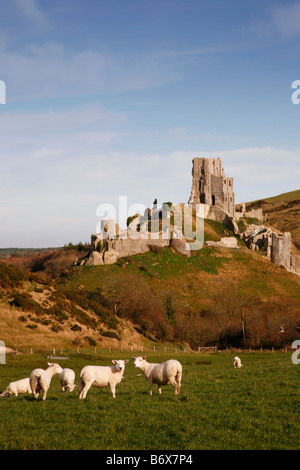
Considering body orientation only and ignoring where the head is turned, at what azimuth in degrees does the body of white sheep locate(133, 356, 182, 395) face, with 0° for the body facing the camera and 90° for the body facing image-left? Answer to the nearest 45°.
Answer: approximately 135°

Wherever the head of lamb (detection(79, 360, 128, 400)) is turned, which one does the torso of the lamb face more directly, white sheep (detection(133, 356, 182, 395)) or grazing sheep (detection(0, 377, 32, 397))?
the white sheep

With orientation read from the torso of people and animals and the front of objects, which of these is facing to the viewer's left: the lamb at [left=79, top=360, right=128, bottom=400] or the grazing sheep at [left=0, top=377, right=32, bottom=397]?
the grazing sheep

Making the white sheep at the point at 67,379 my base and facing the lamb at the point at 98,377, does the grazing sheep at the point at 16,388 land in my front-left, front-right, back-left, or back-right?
back-right

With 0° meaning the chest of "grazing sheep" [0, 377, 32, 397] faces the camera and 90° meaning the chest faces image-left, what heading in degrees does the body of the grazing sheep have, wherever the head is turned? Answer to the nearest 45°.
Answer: approximately 90°

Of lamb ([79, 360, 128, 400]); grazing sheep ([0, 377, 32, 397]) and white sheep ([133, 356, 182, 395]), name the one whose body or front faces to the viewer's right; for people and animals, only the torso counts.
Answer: the lamb

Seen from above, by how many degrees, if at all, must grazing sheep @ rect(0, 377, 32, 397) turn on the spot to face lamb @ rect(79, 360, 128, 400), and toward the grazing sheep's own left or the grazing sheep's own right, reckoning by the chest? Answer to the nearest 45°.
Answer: approximately 135° to the grazing sheep's own left

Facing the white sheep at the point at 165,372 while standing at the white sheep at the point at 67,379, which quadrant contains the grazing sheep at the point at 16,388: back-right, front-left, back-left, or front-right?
back-right

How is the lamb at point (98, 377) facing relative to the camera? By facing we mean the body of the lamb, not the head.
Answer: to the viewer's right

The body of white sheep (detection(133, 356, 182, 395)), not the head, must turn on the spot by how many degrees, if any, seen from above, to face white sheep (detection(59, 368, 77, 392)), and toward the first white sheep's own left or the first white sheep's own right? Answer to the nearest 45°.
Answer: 0° — it already faces it

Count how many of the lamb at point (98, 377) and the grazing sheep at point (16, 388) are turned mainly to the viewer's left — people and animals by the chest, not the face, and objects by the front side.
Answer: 1

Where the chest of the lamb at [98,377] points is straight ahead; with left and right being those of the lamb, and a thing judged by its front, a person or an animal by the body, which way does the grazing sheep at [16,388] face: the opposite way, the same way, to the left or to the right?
the opposite way
